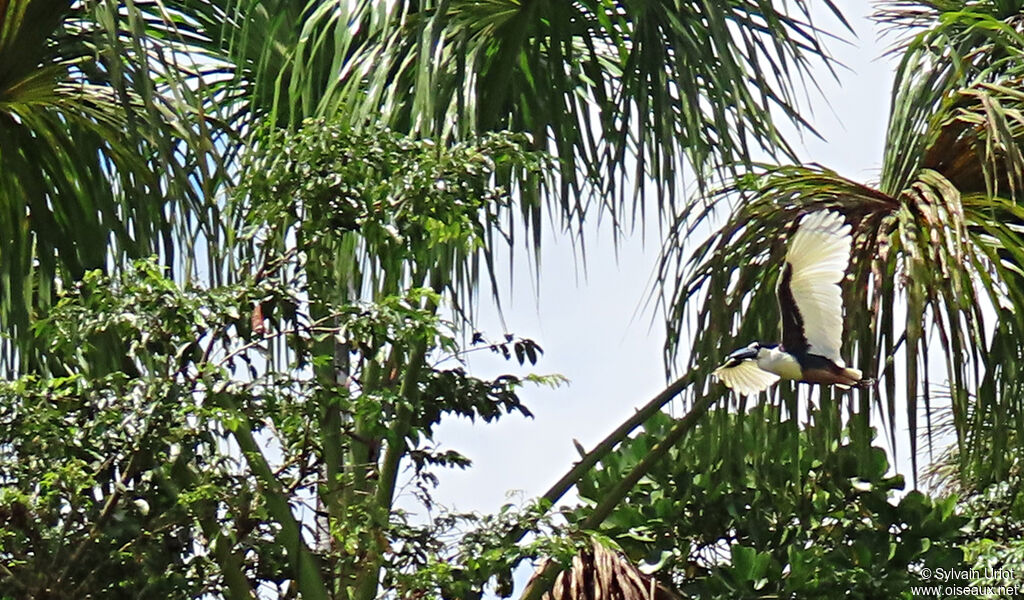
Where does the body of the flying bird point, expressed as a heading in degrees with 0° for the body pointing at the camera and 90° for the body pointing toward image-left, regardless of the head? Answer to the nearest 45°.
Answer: approximately 90°

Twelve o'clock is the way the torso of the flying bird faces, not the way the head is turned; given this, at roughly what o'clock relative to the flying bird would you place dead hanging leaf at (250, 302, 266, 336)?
The dead hanging leaf is roughly at 11 o'clock from the flying bird.
